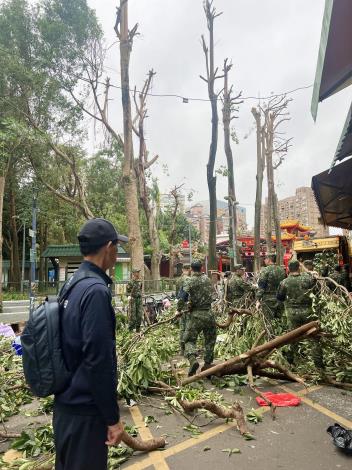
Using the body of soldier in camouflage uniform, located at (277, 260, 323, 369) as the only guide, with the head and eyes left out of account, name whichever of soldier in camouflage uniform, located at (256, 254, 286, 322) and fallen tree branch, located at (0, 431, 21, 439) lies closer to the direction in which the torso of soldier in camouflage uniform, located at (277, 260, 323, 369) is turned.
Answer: the soldier in camouflage uniform

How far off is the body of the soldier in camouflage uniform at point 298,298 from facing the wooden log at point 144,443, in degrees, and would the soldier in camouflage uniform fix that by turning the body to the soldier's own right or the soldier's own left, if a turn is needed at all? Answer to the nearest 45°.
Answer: approximately 135° to the soldier's own left

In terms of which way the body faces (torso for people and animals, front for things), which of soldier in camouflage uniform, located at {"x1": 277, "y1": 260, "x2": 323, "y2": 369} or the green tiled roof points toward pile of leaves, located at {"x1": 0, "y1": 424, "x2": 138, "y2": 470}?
the green tiled roof

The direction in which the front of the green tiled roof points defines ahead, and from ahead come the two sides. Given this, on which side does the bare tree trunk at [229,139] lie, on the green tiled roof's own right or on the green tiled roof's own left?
on the green tiled roof's own left

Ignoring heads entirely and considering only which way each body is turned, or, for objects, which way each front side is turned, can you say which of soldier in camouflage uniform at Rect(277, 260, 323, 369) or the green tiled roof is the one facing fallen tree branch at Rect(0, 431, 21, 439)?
the green tiled roof

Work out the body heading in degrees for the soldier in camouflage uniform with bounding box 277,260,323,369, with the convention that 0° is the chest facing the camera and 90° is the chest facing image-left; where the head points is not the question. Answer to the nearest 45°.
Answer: approximately 180°

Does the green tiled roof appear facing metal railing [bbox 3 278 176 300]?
yes
